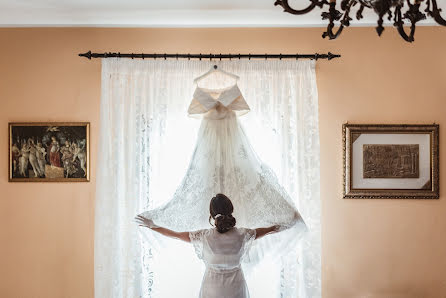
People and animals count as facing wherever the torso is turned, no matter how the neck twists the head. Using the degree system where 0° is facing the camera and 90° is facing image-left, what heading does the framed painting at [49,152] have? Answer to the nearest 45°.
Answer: approximately 0°

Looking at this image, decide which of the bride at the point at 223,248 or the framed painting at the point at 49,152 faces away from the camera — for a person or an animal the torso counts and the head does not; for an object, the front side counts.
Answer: the bride

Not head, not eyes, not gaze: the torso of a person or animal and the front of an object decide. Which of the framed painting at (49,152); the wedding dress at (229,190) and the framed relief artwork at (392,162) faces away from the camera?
the wedding dress

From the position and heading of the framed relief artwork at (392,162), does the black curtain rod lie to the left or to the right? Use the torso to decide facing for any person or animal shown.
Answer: on its right

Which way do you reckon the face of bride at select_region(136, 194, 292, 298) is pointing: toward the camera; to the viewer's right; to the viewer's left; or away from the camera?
away from the camera

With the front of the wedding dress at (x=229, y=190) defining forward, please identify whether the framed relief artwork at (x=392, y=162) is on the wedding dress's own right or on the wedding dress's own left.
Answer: on the wedding dress's own right

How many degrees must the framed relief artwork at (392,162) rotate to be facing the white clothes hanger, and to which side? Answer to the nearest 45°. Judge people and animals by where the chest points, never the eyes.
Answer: approximately 45° to its right

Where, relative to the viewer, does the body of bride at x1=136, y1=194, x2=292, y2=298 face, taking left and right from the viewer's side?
facing away from the viewer

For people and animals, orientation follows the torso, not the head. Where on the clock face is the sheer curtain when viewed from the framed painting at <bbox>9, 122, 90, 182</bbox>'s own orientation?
The sheer curtain is roughly at 10 o'clock from the framed painting.

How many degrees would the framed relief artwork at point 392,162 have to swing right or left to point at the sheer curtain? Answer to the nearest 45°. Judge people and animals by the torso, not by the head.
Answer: approximately 45° to its right

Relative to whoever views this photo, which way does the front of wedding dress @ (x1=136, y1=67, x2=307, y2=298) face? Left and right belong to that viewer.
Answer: facing away from the viewer

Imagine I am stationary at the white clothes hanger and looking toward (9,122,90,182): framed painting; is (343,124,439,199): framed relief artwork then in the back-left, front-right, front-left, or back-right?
back-right

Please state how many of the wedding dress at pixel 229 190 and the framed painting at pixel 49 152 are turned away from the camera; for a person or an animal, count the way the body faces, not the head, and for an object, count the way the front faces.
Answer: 1
